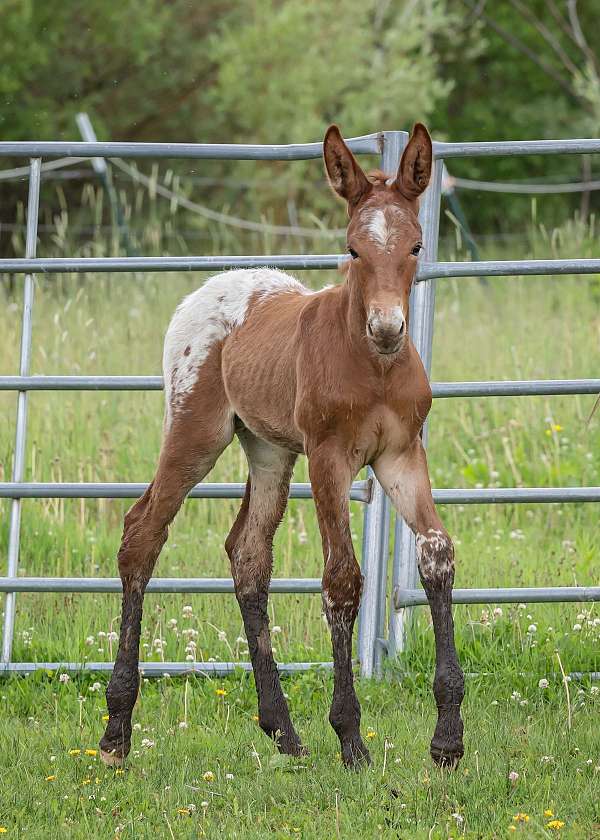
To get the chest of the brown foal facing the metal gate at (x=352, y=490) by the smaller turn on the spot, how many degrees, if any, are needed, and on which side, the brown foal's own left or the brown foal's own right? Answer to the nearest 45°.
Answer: approximately 135° to the brown foal's own left

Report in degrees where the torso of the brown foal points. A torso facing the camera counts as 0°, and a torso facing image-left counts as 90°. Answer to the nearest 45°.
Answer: approximately 315°
